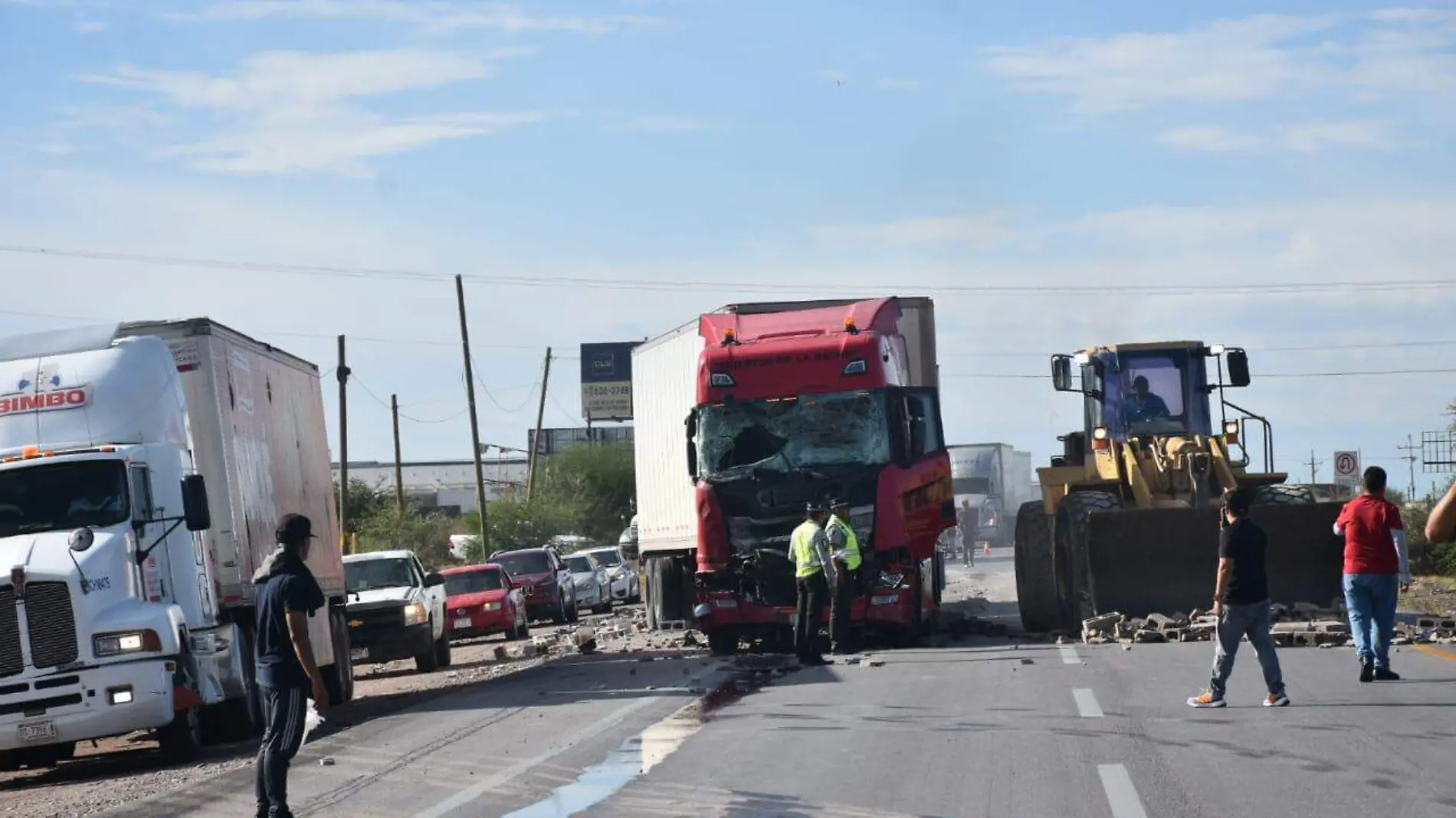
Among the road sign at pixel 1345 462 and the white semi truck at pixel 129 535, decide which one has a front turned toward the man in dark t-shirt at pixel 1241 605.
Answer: the road sign

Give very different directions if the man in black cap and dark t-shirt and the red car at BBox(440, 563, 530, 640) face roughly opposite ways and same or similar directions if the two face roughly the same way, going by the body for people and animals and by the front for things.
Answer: very different directions

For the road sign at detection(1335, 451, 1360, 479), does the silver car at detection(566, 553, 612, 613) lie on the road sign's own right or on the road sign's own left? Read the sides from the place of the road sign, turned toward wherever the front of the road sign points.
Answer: on the road sign's own right

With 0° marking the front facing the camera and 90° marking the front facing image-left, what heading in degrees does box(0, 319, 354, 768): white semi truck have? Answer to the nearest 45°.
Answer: approximately 45°

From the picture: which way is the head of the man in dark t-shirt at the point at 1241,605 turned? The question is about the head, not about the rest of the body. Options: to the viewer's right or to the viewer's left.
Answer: to the viewer's left

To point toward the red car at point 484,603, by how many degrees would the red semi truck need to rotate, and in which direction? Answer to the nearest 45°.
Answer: approximately 135° to its right

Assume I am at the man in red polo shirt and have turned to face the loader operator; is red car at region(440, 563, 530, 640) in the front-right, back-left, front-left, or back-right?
front-left

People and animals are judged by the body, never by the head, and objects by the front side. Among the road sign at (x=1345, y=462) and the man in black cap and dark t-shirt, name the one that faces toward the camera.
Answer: the road sign

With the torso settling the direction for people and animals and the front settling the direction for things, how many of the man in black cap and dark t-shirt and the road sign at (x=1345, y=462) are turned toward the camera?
1

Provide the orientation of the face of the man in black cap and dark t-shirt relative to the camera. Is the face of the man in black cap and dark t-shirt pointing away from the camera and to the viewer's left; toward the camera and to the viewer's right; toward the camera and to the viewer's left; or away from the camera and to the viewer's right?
away from the camera and to the viewer's right

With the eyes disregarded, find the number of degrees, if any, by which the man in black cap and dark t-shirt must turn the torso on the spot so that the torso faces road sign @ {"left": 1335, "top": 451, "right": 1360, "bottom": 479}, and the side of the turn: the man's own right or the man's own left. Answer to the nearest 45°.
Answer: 0° — they already face it

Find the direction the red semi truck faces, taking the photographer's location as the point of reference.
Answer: facing the viewer

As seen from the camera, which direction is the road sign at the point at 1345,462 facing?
toward the camera

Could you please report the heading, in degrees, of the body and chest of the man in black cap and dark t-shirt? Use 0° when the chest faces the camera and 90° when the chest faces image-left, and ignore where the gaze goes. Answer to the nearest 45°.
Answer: approximately 225°

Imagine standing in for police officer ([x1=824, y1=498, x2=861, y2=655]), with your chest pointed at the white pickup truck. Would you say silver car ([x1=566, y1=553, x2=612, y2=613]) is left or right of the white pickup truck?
right

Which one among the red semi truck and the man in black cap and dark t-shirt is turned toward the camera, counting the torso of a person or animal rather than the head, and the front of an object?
the red semi truck

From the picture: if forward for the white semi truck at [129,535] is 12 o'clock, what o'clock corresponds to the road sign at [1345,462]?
The road sign is roughly at 6 o'clock from the white semi truck.
